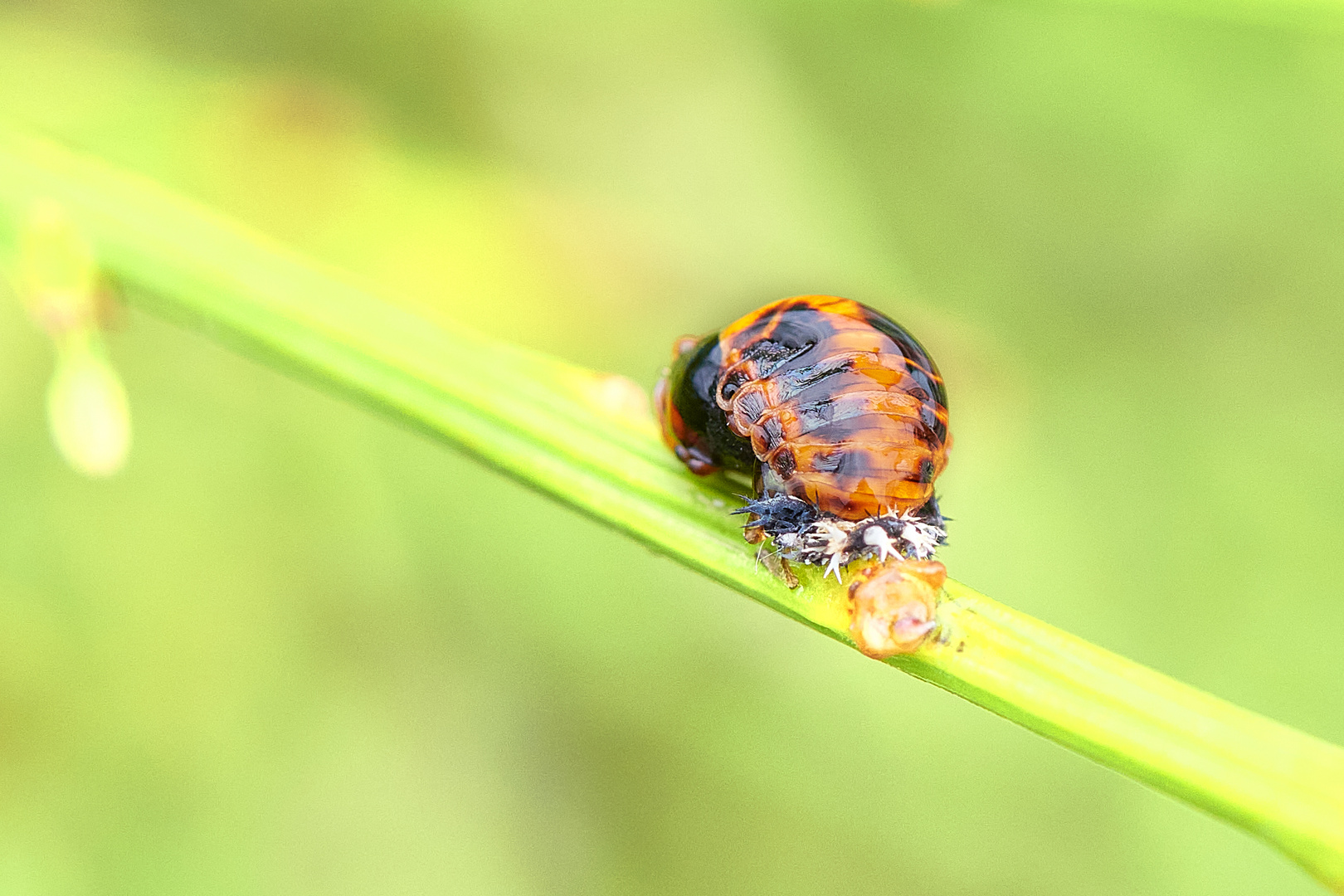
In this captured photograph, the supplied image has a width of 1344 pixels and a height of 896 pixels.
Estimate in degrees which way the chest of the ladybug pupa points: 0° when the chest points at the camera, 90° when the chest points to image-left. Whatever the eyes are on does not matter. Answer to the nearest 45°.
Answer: approximately 90°
